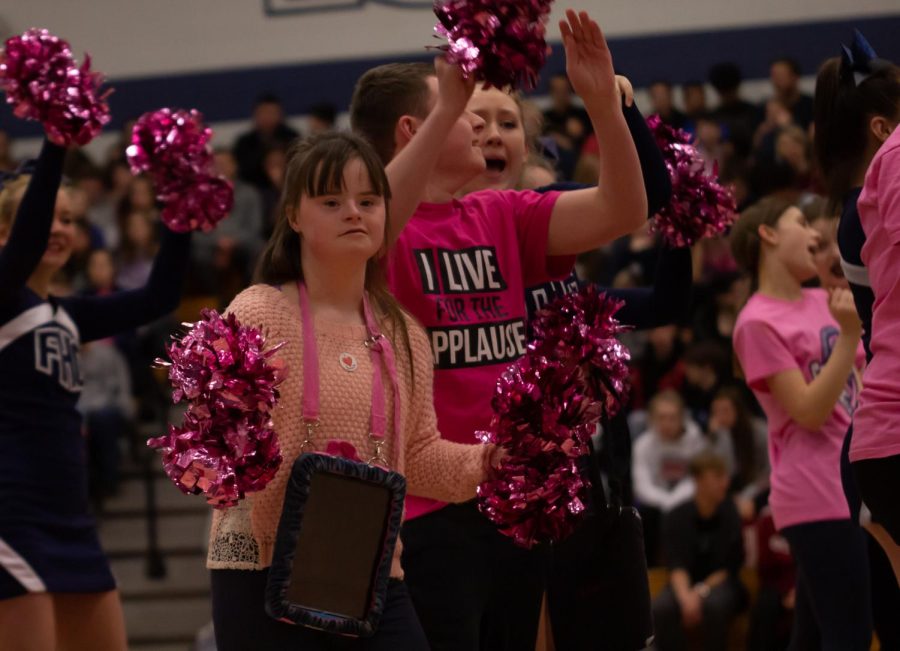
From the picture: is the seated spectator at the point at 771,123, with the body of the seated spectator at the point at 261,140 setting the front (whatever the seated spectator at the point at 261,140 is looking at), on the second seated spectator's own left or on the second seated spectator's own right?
on the second seated spectator's own left

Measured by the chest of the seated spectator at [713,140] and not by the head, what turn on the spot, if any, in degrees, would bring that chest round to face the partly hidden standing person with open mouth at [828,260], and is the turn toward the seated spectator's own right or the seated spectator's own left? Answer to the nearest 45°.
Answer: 0° — they already face them

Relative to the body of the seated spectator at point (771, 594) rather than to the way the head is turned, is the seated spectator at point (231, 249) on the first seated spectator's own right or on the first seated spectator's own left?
on the first seated spectator's own right

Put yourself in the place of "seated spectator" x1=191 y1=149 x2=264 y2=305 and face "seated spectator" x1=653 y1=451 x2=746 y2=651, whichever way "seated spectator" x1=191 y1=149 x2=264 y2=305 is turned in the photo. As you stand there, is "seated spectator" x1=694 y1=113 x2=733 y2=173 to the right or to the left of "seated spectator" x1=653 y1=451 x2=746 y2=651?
left

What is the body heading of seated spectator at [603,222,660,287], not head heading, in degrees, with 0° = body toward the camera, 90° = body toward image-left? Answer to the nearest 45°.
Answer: approximately 0°

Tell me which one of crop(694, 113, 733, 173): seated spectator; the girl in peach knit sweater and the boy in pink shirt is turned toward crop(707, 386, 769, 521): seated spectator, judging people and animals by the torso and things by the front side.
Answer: crop(694, 113, 733, 173): seated spectator
